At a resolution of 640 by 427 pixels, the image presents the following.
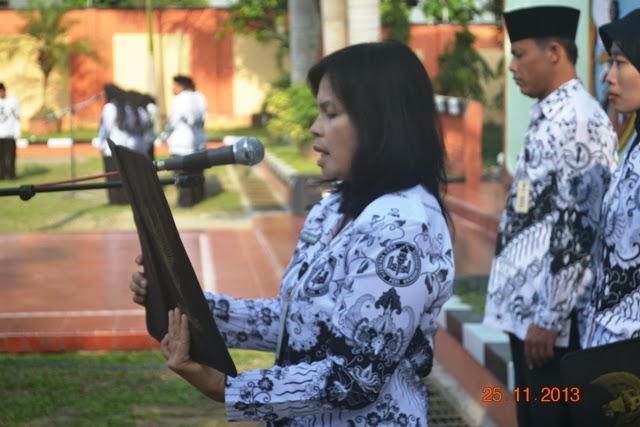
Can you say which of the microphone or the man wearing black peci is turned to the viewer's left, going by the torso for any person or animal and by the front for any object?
the man wearing black peci

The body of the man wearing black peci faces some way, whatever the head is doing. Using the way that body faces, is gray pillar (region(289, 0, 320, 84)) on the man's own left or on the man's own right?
on the man's own right

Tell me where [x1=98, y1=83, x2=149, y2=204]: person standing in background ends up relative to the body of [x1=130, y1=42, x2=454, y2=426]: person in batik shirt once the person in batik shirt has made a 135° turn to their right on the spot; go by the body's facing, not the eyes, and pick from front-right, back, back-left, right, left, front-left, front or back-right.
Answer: front-left

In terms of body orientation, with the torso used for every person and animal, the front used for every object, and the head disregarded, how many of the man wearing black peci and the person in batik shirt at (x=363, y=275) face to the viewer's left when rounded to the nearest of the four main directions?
2

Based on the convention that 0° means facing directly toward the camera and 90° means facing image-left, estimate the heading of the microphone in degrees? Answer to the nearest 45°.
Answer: approximately 270°

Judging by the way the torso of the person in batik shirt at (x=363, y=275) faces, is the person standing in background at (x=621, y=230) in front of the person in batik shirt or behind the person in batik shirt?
behind

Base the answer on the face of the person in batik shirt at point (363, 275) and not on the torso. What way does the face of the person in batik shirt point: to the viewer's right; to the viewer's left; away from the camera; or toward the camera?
to the viewer's left

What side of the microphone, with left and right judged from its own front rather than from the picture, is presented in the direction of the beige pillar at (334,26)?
left

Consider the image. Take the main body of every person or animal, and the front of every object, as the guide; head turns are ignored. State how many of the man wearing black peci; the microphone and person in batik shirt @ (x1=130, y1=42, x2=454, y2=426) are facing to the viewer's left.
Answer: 2

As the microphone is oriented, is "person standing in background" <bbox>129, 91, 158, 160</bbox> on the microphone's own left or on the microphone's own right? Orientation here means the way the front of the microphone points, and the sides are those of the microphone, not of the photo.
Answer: on the microphone's own left

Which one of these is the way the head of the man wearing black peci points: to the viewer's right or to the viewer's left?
to the viewer's left

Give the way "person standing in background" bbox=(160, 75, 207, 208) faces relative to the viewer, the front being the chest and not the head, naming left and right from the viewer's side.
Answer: facing away from the viewer and to the left of the viewer

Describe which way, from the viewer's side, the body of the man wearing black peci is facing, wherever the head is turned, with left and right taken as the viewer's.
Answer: facing to the left of the viewer
